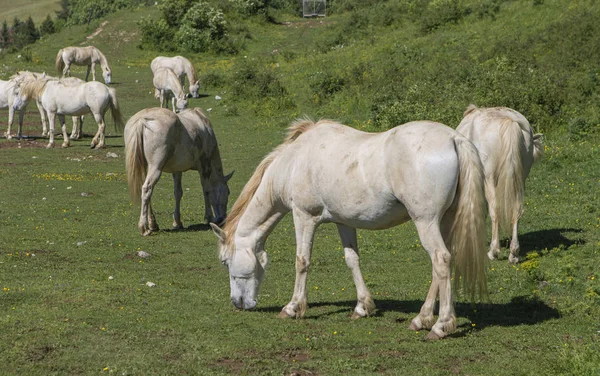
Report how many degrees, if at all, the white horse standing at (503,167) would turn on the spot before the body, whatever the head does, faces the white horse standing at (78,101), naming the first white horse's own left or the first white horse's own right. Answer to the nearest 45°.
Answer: approximately 45° to the first white horse's own left

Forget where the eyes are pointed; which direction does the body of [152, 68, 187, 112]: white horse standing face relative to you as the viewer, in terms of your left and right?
facing the viewer and to the right of the viewer

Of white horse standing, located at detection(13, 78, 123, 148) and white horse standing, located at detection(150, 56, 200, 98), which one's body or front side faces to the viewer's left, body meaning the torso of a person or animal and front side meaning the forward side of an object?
the white horse standing, located at detection(13, 78, 123, 148)

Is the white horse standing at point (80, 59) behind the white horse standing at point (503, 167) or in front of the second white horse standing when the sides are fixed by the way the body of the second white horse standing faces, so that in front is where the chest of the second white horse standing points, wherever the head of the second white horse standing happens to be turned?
in front

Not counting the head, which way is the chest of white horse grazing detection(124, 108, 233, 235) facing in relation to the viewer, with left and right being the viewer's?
facing away from the viewer and to the right of the viewer

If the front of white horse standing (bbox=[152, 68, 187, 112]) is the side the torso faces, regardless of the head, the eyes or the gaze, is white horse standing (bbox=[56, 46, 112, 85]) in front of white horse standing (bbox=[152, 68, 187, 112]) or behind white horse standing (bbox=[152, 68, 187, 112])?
behind

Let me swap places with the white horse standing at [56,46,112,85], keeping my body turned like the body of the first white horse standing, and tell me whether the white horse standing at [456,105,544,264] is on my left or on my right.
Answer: on my right

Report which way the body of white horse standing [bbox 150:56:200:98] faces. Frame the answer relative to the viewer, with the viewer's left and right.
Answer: facing to the right of the viewer

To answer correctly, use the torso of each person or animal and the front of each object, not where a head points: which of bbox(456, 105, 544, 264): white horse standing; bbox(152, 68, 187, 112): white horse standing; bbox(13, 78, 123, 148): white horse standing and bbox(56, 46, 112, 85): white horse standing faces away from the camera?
the bbox(456, 105, 544, 264): white horse standing

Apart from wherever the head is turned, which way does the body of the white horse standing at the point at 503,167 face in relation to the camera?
away from the camera

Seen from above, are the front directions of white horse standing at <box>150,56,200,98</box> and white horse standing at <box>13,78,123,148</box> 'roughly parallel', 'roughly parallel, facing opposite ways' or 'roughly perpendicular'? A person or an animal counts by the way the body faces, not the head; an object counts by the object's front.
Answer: roughly parallel, facing opposite ways

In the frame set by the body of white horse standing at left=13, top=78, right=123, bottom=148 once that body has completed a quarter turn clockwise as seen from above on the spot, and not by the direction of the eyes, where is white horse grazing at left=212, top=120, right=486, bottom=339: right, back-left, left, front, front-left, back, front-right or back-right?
back

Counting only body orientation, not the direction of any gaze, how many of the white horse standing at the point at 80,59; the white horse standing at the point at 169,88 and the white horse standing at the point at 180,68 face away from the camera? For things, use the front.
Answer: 0

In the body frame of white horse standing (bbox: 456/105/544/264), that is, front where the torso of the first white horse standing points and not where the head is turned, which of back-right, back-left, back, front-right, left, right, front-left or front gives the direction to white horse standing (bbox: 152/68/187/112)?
front-left

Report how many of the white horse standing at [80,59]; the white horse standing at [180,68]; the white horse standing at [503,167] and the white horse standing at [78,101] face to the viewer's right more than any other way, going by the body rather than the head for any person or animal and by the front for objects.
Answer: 2

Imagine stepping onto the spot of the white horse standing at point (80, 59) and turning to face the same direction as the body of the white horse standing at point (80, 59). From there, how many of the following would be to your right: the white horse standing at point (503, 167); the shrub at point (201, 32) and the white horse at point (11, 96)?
2

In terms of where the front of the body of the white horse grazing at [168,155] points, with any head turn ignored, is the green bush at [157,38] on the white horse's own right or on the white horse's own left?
on the white horse's own left

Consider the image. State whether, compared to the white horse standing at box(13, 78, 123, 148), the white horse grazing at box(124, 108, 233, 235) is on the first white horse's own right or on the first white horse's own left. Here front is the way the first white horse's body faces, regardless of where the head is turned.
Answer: on the first white horse's own left

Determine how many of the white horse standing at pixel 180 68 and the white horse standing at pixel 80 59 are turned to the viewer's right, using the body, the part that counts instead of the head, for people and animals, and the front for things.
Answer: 2

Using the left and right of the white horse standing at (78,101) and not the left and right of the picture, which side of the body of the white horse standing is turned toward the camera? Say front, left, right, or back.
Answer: left
